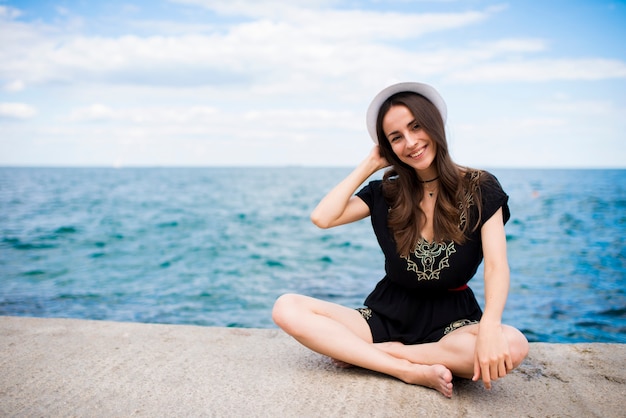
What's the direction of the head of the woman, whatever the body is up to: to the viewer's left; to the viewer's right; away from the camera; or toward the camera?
toward the camera

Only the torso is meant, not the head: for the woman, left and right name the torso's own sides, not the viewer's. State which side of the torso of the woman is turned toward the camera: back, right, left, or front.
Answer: front
